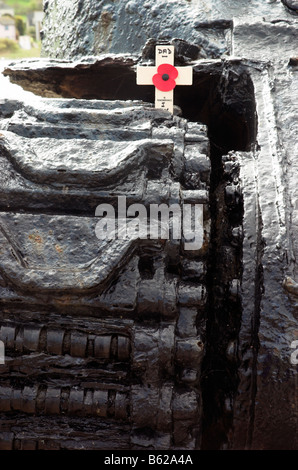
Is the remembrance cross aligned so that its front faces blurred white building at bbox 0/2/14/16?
no

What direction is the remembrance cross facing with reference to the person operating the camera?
facing the viewer
